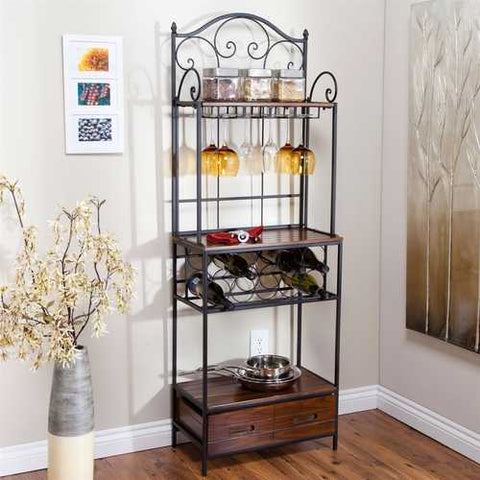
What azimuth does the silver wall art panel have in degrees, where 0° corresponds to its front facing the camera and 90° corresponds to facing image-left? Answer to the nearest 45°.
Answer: approximately 45°

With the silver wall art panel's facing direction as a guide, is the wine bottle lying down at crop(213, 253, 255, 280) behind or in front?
in front

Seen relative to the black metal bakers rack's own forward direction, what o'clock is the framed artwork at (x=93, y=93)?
The framed artwork is roughly at 4 o'clock from the black metal bakers rack.

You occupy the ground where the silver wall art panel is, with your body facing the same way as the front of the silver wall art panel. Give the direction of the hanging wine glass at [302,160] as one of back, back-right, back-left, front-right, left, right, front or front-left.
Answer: front-right

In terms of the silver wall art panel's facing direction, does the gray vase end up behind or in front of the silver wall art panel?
in front

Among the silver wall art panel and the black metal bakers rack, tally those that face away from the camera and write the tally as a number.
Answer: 0

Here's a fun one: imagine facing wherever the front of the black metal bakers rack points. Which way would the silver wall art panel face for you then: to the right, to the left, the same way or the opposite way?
to the right

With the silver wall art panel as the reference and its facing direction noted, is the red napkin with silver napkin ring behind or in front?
in front

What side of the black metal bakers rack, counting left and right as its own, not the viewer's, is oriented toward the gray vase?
right
